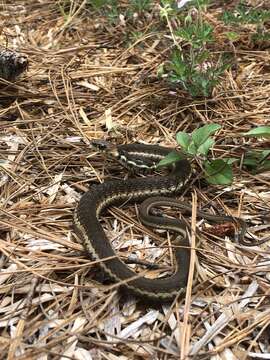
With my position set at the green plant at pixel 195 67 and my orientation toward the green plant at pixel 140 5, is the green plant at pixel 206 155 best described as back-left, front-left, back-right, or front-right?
back-left

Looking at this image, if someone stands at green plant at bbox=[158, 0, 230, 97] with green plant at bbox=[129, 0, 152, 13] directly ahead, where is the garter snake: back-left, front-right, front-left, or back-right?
back-left

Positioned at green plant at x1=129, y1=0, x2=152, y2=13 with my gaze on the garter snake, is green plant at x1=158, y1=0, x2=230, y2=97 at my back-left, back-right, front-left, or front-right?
front-left

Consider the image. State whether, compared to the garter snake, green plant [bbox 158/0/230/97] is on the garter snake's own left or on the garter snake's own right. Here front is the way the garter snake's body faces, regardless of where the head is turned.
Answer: on the garter snake's own right

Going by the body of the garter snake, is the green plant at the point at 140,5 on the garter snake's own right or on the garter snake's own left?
on the garter snake's own right

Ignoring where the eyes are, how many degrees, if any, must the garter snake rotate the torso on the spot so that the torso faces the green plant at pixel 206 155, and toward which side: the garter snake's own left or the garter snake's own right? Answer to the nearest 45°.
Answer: approximately 135° to the garter snake's own right

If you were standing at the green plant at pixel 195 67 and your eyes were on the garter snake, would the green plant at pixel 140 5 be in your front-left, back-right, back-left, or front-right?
back-right

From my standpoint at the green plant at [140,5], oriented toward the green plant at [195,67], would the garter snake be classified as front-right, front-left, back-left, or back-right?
front-right

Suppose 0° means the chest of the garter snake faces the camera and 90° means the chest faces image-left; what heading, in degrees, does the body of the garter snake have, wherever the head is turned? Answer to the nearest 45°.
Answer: approximately 90°
